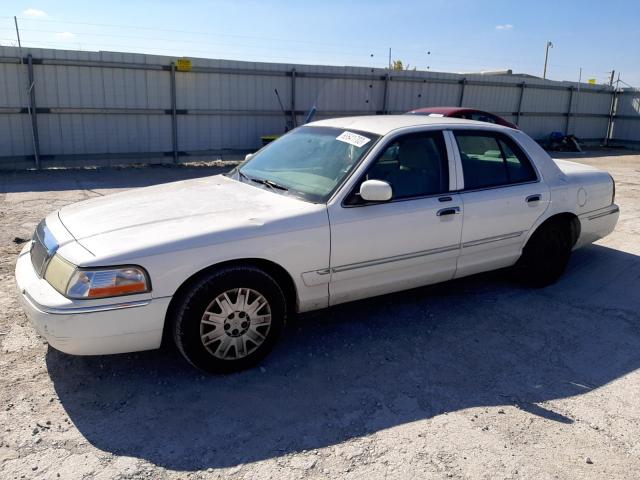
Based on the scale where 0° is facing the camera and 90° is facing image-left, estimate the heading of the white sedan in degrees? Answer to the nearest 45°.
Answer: approximately 45°

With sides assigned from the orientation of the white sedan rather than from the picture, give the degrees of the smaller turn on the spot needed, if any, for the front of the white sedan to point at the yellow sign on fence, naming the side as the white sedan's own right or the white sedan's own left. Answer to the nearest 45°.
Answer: approximately 135° to the white sedan's own right

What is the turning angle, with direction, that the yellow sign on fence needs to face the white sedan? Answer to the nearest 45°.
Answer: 0° — it already faces it

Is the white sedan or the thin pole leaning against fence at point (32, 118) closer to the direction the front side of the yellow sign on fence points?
the white sedan

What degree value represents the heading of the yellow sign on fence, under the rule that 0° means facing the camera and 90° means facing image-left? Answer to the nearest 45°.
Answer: approximately 0°

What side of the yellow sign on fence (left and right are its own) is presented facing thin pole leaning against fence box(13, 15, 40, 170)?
right

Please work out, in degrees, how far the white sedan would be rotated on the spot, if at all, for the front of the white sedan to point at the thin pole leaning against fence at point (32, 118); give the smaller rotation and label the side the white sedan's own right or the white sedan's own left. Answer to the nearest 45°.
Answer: approximately 90° to the white sedan's own right
